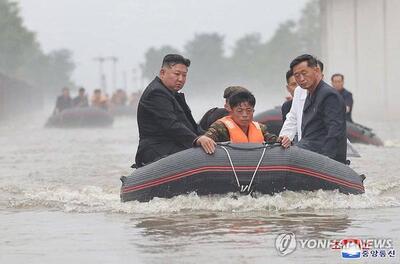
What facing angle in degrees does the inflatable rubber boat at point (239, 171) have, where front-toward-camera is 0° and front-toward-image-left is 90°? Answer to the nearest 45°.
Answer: approximately 0°

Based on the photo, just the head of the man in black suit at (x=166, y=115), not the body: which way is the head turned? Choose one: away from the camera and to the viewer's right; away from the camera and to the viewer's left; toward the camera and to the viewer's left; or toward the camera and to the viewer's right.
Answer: toward the camera and to the viewer's right

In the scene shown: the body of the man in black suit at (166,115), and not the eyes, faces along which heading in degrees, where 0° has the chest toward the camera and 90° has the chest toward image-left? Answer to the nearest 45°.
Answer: approximately 315°

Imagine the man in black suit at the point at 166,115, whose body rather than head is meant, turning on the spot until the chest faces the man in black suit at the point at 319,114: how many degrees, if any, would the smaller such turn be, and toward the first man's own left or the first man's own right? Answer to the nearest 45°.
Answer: approximately 45° to the first man's own left

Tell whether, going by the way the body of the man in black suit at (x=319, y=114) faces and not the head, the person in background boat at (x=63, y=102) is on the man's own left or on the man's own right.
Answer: on the man's own right

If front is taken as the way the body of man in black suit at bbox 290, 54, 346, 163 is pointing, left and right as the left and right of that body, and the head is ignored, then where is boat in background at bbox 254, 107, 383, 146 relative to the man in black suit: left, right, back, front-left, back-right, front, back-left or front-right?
back-right
